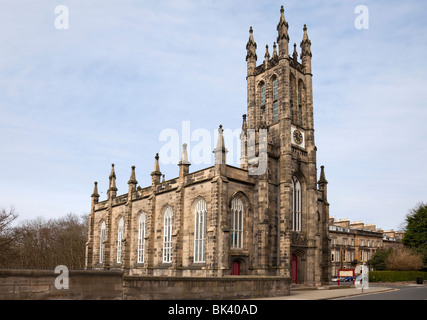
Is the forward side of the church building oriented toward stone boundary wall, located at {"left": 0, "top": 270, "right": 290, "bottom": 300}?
no

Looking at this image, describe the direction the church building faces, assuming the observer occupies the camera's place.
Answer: facing the viewer and to the right of the viewer

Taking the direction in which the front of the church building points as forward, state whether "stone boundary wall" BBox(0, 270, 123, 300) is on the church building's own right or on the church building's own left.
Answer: on the church building's own right
